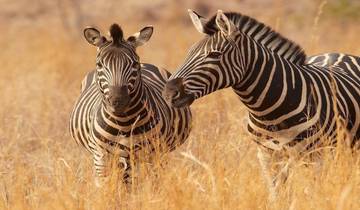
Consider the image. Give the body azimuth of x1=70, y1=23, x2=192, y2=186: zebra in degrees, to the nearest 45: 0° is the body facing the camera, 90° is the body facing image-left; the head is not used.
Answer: approximately 0°

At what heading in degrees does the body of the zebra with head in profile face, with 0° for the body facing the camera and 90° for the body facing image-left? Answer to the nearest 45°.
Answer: approximately 45°

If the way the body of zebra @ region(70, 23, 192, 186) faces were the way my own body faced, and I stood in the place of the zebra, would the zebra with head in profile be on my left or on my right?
on my left

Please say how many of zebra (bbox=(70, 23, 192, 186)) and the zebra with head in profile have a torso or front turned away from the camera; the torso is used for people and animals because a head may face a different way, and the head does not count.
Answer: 0

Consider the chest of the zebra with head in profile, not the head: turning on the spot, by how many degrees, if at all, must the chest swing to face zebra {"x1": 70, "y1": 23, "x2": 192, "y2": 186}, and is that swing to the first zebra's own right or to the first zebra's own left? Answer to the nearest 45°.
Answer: approximately 45° to the first zebra's own right
